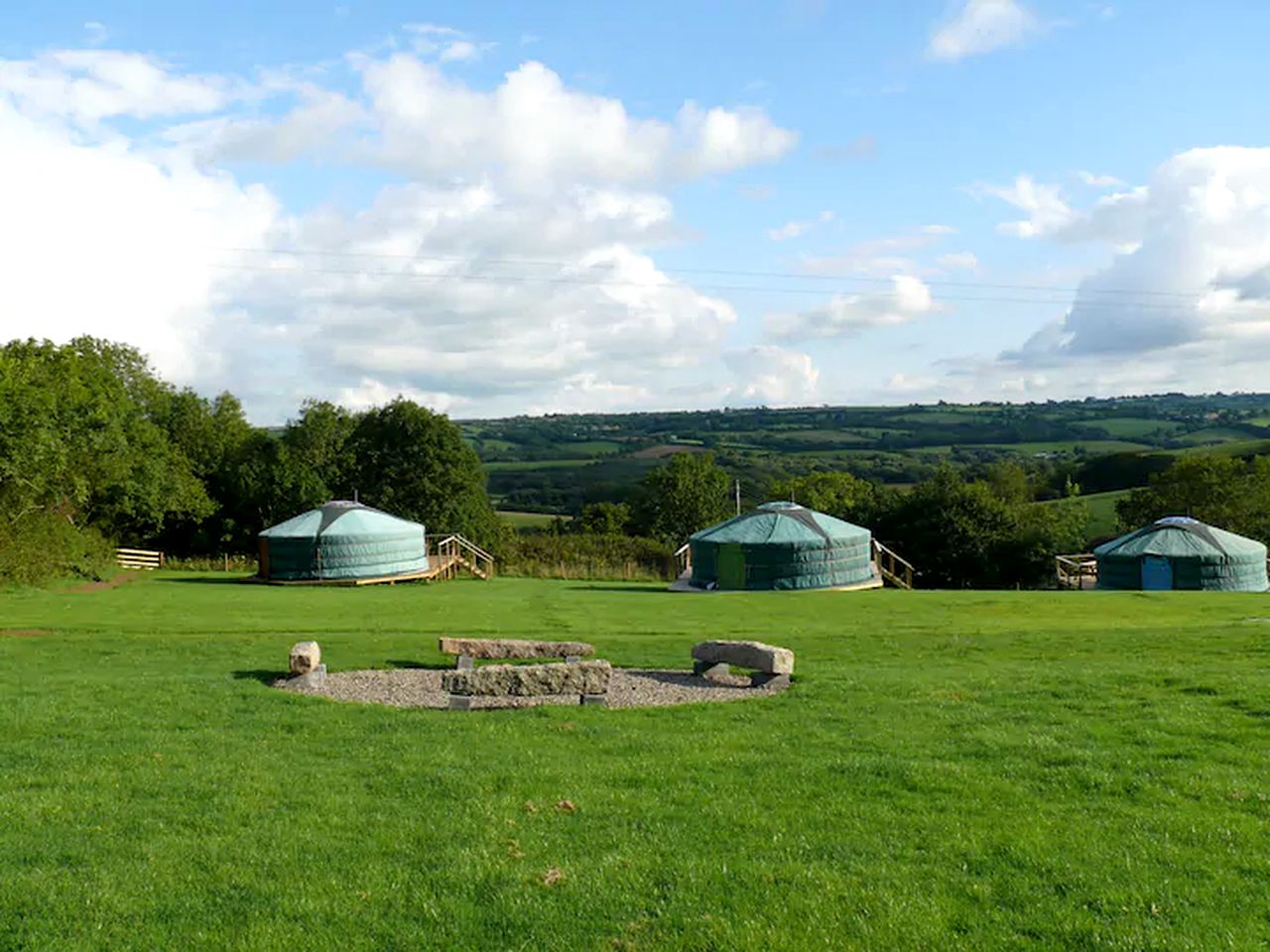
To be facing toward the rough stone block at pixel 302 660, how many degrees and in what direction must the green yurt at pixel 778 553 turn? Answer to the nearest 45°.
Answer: approximately 45° to its left

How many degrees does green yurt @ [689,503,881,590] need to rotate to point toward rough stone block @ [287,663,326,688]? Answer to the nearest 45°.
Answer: approximately 45° to its left

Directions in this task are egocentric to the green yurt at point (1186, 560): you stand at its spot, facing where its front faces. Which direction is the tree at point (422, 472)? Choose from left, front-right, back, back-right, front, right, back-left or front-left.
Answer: right

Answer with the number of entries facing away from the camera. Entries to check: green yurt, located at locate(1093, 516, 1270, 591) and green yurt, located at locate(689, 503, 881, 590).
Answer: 0

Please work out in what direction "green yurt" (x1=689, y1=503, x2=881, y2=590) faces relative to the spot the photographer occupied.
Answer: facing the viewer and to the left of the viewer

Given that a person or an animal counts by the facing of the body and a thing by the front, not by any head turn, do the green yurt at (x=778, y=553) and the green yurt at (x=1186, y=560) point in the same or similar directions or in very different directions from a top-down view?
same or similar directions

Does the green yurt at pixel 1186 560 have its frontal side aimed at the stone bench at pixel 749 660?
yes

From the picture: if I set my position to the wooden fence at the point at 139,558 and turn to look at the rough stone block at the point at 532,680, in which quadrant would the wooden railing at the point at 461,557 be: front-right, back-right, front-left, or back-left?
front-left

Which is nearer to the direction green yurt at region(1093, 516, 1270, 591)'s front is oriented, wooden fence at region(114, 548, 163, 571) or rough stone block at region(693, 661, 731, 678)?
the rough stone block

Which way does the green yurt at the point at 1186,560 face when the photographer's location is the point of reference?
facing the viewer

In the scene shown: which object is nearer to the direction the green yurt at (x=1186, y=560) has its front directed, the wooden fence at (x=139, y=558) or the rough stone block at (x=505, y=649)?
the rough stone block

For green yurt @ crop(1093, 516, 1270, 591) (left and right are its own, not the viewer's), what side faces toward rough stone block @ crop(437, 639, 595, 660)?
front

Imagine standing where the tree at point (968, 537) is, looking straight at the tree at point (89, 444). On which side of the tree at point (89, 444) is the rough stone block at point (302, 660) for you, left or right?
left

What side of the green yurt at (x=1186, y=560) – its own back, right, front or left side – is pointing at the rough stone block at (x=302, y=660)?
front

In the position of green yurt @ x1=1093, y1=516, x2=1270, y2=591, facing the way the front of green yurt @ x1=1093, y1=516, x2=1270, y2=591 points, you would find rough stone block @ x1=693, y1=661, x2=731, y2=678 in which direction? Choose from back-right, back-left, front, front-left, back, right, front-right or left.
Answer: front

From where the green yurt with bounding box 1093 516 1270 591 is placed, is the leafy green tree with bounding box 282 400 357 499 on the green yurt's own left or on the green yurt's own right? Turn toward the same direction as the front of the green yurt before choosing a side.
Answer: on the green yurt's own right

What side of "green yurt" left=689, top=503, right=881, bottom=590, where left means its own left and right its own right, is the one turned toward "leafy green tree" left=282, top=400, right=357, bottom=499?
right
